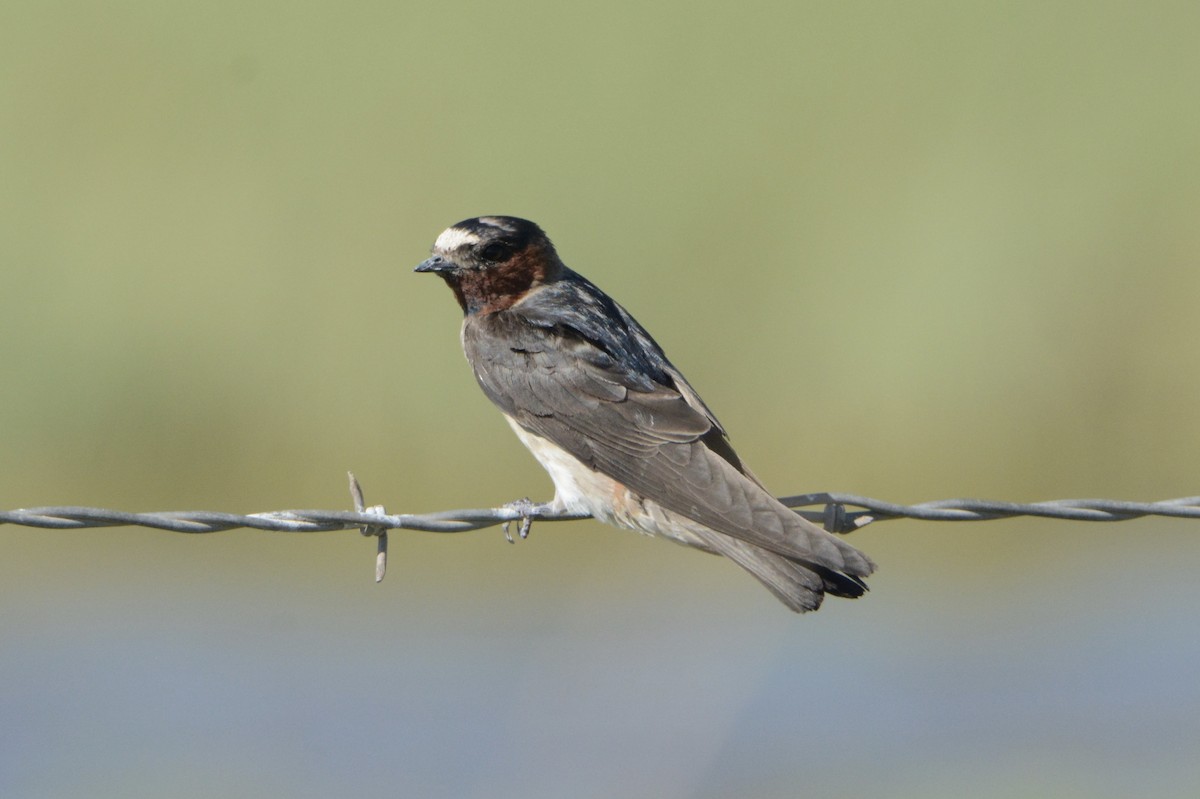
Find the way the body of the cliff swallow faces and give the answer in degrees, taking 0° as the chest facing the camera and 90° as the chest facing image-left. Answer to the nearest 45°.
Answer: approximately 90°
